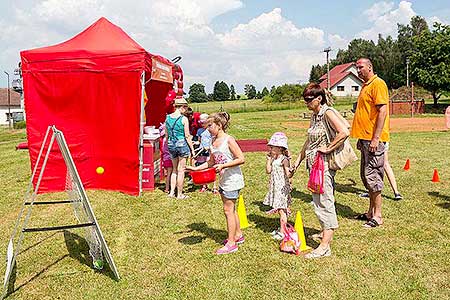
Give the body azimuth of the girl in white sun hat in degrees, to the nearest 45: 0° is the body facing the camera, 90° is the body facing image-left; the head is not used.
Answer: approximately 45°

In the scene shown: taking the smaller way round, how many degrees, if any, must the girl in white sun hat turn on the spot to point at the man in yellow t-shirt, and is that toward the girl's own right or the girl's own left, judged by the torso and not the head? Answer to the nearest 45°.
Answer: approximately 180°

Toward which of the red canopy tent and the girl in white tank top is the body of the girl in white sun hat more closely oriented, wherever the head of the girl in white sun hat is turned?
the girl in white tank top

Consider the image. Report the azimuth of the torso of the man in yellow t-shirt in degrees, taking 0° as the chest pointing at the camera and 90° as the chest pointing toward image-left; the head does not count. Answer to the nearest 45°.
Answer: approximately 90°

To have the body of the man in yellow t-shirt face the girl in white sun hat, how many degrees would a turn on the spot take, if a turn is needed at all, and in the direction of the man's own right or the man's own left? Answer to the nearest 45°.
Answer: approximately 45° to the man's own left
